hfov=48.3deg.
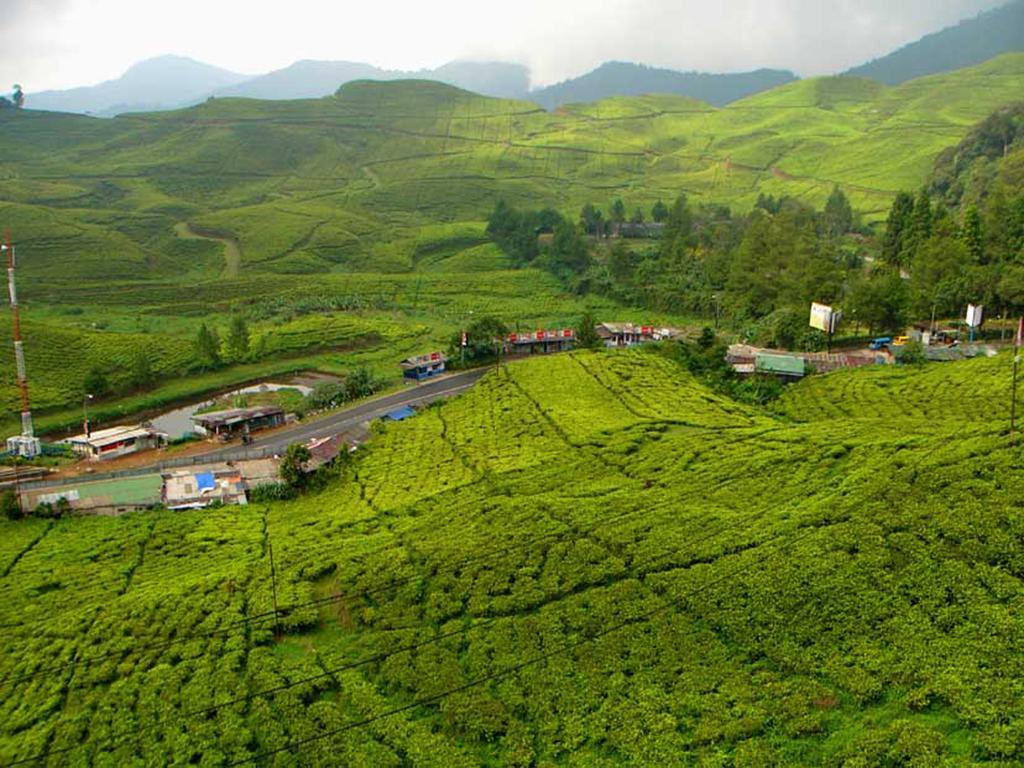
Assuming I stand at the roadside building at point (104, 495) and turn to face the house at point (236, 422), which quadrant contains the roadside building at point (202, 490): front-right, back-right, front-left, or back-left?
front-right

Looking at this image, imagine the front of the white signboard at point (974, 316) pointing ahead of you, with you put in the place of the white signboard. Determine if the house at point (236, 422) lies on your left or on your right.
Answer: on your right

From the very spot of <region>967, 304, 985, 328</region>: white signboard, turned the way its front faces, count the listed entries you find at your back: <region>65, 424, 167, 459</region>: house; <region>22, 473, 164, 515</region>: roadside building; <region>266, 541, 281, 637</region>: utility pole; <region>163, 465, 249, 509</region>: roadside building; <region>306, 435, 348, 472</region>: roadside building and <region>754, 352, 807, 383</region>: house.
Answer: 0

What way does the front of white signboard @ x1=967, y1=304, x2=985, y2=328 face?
toward the camera

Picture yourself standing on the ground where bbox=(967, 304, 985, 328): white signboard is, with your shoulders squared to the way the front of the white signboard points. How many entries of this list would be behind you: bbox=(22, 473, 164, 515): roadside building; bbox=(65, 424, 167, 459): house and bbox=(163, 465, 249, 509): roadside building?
0

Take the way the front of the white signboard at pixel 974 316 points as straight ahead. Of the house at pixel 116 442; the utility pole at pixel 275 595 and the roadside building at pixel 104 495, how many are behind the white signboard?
0

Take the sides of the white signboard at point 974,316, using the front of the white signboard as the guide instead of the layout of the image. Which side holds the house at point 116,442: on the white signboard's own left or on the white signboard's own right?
on the white signboard's own right

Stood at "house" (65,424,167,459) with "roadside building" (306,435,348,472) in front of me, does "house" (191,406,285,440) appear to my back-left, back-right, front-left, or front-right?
front-left

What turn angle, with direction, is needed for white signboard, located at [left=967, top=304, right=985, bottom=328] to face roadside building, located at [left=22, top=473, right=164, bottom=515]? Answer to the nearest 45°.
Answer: approximately 45° to its right

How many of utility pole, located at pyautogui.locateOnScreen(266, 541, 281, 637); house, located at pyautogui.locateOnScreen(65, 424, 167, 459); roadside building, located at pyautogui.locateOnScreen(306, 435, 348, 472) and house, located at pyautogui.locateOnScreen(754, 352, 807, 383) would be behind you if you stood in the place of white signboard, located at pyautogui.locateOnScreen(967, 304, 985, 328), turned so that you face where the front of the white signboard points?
0

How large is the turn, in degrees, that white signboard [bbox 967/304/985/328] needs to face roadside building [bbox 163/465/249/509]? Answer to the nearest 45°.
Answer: approximately 45° to its right

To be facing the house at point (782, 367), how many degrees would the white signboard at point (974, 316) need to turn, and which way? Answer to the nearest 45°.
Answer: approximately 45° to its right

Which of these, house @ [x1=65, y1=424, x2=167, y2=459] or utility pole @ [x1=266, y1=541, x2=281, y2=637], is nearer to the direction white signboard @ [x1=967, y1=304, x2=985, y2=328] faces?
the utility pole

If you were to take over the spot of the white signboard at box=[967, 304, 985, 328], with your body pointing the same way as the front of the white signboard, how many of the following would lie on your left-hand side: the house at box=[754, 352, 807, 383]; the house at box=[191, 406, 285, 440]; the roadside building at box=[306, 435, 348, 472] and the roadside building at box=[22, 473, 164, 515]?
0
